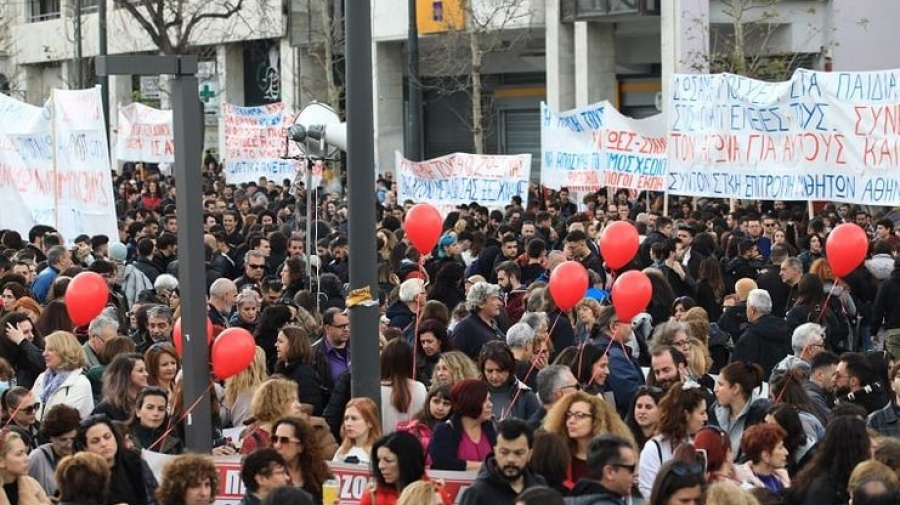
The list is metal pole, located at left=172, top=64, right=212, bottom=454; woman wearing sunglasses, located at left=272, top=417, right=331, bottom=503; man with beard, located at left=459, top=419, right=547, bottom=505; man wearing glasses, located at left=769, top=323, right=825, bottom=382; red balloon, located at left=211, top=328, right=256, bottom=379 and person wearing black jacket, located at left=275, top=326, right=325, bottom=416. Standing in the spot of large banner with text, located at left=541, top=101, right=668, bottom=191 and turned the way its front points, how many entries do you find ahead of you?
6

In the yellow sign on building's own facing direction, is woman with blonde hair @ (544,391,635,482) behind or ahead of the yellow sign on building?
ahead

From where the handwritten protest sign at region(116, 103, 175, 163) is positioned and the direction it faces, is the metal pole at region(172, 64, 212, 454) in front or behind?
in front
